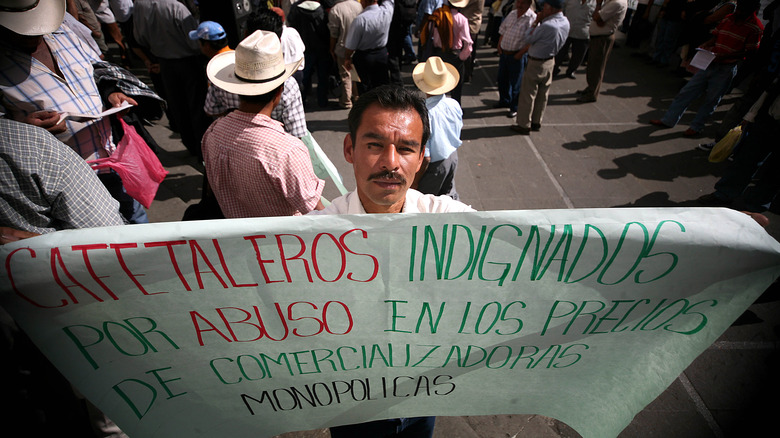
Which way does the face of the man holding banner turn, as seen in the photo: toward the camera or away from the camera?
toward the camera

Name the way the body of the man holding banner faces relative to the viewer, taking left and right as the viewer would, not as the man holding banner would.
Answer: facing the viewer
